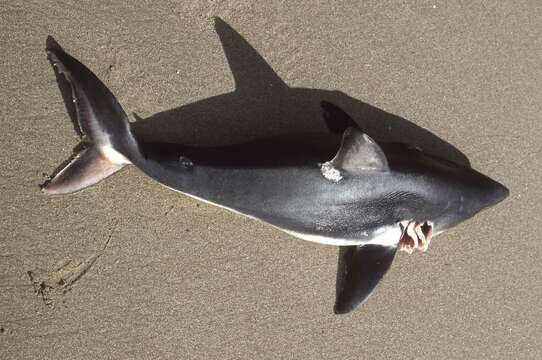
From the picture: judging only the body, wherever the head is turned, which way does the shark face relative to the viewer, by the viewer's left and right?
facing to the right of the viewer
